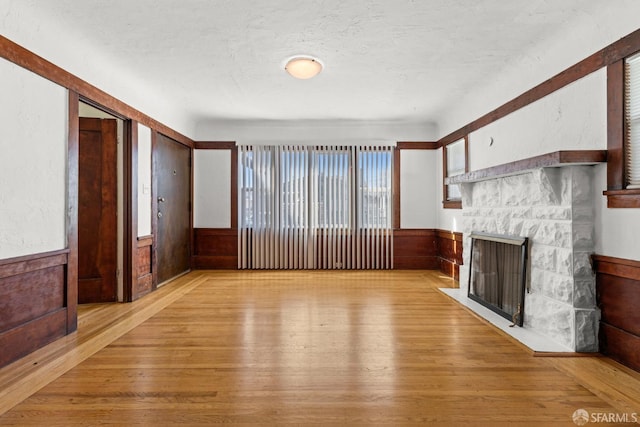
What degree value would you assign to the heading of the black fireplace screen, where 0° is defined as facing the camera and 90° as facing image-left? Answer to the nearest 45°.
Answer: approximately 45°

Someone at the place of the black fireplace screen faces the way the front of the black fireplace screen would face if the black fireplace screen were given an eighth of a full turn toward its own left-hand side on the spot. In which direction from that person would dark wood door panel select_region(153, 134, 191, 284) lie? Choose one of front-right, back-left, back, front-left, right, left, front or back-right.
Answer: right

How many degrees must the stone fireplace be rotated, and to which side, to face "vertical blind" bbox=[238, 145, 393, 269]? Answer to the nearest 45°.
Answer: approximately 90° to its right

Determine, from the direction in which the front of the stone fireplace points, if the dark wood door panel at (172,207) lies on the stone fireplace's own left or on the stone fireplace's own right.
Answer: on the stone fireplace's own right
